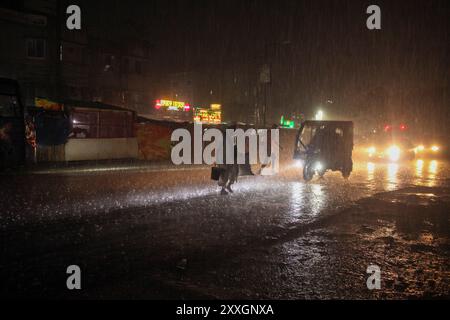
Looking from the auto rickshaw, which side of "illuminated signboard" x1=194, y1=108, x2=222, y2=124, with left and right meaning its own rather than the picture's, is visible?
front

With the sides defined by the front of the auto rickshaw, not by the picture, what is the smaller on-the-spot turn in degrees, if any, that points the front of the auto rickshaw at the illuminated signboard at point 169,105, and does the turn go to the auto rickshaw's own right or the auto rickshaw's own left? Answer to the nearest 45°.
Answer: approximately 90° to the auto rickshaw's own right

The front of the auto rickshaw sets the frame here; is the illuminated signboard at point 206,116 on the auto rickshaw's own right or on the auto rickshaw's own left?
on the auto rickshaw's own right

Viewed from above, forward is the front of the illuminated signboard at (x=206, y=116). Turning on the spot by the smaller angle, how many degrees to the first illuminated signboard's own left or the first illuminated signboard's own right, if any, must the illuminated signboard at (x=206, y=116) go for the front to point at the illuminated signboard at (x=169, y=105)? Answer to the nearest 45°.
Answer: approximately 45° to the first illuminated signboard's own right

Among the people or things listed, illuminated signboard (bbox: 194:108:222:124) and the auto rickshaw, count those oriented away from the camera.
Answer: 0

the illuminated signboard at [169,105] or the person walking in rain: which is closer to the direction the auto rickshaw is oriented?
the person walking in rain

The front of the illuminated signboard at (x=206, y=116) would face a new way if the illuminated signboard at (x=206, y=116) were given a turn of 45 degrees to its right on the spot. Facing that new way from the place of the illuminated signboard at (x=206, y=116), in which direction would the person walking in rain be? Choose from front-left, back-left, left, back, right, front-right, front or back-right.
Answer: front-left

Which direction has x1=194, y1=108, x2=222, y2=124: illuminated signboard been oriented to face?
toward the camera

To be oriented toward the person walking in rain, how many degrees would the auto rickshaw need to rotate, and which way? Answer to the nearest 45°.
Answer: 0° — it already faces them

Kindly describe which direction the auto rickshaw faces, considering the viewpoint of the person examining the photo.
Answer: facing the viewer and to the left of the viewer
